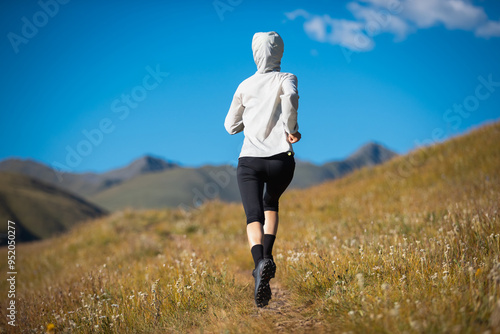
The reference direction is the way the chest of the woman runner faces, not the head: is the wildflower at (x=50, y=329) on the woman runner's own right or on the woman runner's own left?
on the woman runner's own left

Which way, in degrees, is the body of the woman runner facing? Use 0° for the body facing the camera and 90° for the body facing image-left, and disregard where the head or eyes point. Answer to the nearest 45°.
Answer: approximately 180°

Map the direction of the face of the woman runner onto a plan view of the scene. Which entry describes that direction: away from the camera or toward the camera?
away from the camera
